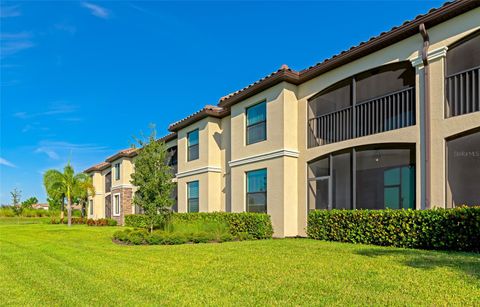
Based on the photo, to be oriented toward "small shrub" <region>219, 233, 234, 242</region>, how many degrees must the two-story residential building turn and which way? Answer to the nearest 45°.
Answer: approximately 45° to its right

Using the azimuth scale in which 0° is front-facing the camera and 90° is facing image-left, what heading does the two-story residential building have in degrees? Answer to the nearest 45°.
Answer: approximately 45°

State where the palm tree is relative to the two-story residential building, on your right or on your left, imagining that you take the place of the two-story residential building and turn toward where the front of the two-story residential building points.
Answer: on your right
